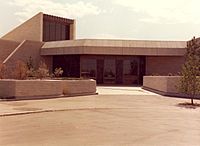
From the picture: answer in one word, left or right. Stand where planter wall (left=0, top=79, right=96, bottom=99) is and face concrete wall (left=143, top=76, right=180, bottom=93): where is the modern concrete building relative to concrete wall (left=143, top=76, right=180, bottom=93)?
left

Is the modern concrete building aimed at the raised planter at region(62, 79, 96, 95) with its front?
yes

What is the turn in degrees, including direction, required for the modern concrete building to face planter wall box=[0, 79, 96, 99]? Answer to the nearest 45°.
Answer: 0° — it already faces it

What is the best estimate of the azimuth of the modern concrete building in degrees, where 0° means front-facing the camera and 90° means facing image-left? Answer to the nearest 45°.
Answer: approximately 0°
